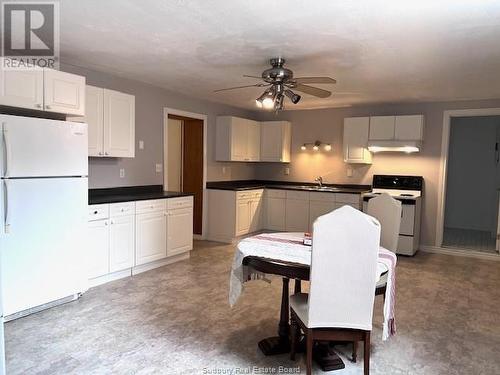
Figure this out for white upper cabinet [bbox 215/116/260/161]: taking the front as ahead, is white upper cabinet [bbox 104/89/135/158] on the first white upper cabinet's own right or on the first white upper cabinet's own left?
on the first white upper cabinet's own right

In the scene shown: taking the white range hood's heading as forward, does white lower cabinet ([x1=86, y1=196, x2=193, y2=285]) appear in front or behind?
in front

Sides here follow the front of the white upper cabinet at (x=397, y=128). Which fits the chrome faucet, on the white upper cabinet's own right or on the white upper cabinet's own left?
on the white upper cabinet's own right

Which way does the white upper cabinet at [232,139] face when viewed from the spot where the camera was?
facing the viewer and to the right of the viewer

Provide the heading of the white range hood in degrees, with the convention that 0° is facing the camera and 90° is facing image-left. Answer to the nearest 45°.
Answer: approximately 0°

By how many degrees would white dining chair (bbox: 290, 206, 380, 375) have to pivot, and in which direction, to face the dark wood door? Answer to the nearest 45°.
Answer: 0° — it already faces it

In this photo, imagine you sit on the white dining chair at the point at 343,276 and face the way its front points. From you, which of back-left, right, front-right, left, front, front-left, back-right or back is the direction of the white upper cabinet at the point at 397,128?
front-right

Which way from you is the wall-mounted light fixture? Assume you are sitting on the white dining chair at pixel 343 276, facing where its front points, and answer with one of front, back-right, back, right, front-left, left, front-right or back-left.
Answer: front-right

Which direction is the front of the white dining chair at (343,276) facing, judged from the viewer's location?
facing away from the viewer and to the left of the viewer

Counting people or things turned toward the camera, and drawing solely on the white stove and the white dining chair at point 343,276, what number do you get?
1

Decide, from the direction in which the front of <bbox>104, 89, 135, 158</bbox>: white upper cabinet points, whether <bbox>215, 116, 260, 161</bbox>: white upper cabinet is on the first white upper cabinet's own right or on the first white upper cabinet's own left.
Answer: on the first white upper cabinet's own left

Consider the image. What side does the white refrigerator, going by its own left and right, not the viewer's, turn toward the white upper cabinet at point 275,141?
left

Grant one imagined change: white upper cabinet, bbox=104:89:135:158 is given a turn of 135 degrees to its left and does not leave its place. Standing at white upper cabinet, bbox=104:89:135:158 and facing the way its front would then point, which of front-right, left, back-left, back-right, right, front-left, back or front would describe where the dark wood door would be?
front-right
